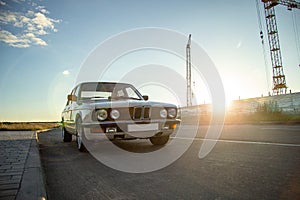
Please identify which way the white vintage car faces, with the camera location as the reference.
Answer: facing the viewer and to the right of the viewer
